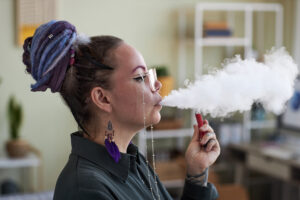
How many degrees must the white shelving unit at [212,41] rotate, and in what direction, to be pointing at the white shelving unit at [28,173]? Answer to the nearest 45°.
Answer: approximately 45° to its right

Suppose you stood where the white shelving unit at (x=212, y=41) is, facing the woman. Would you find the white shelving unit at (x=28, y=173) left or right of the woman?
right

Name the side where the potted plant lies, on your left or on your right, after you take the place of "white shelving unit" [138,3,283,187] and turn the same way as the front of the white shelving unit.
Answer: on your right

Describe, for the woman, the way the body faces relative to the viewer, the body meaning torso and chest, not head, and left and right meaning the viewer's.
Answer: facing to the right of the viewer

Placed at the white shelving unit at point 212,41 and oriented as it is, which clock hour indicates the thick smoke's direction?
The thick smoke is roughly at 12 o'clock from the white shelving unit.

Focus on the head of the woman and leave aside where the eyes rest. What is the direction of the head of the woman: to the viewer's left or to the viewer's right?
to the viewer's right

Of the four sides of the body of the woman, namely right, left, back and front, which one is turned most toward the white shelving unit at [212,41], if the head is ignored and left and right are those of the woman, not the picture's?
left

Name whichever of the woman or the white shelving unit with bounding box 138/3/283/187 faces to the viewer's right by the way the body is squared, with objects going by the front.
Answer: the woman

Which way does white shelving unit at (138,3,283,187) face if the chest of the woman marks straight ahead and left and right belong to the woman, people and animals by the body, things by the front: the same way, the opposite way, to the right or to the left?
to the right

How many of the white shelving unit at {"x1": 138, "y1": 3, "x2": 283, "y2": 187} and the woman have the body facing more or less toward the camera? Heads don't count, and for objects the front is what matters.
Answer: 1

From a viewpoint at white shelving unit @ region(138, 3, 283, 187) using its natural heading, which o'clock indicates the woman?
The woman is roughly at 12 o'clock from the white shelving unit.

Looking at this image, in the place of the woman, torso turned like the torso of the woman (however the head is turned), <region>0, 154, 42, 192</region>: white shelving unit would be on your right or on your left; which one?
on your left
